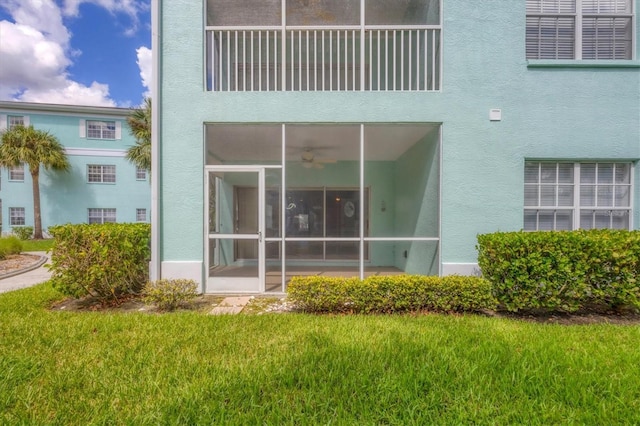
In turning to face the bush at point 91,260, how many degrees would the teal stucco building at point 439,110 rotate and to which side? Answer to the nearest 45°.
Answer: approximately 90° to its right

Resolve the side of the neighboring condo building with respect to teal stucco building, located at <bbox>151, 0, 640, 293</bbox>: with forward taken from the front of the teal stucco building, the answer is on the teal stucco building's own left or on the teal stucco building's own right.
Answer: on the teal stucco building's own right

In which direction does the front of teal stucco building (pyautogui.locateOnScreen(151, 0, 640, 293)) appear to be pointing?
toward the camera

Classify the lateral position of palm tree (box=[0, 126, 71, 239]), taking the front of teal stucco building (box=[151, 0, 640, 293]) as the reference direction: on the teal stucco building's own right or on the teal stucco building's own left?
on the teal stucco building's own right

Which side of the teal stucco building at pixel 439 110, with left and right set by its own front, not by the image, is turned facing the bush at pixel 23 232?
right

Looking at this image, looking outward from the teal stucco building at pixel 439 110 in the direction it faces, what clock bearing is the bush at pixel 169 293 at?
The bush is roughly at 2 o'clock from the teal stucco building.
